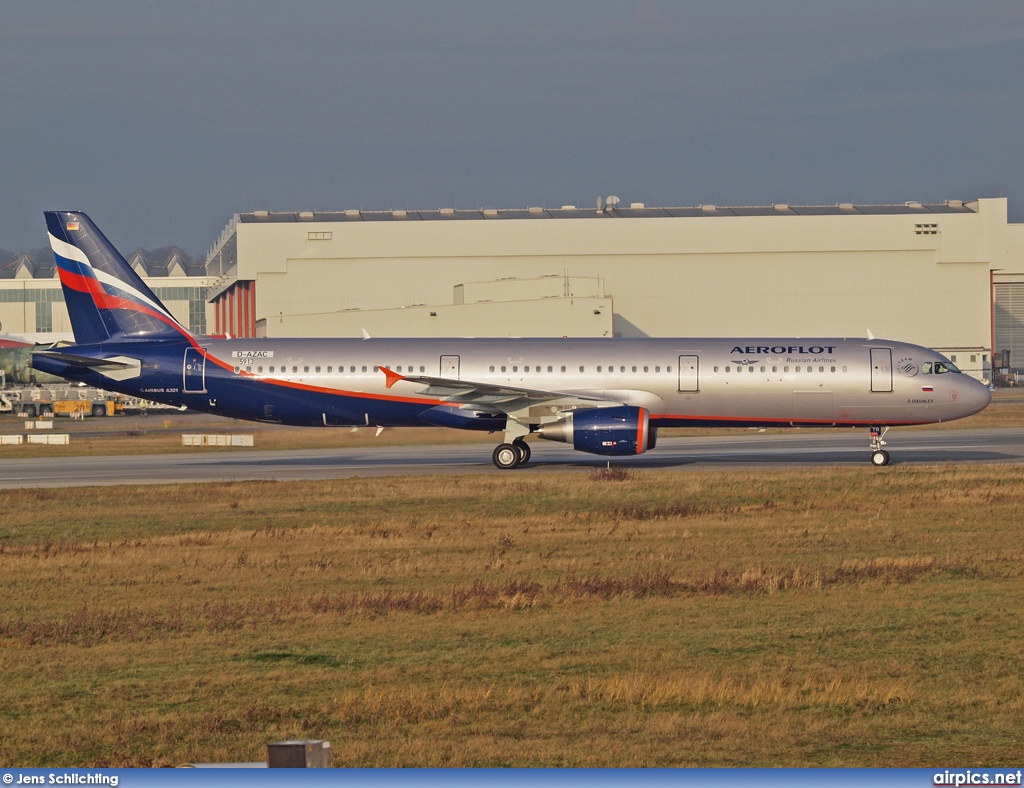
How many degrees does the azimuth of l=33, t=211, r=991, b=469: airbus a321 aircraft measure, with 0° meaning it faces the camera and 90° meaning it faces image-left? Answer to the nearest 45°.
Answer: approximately 270°
